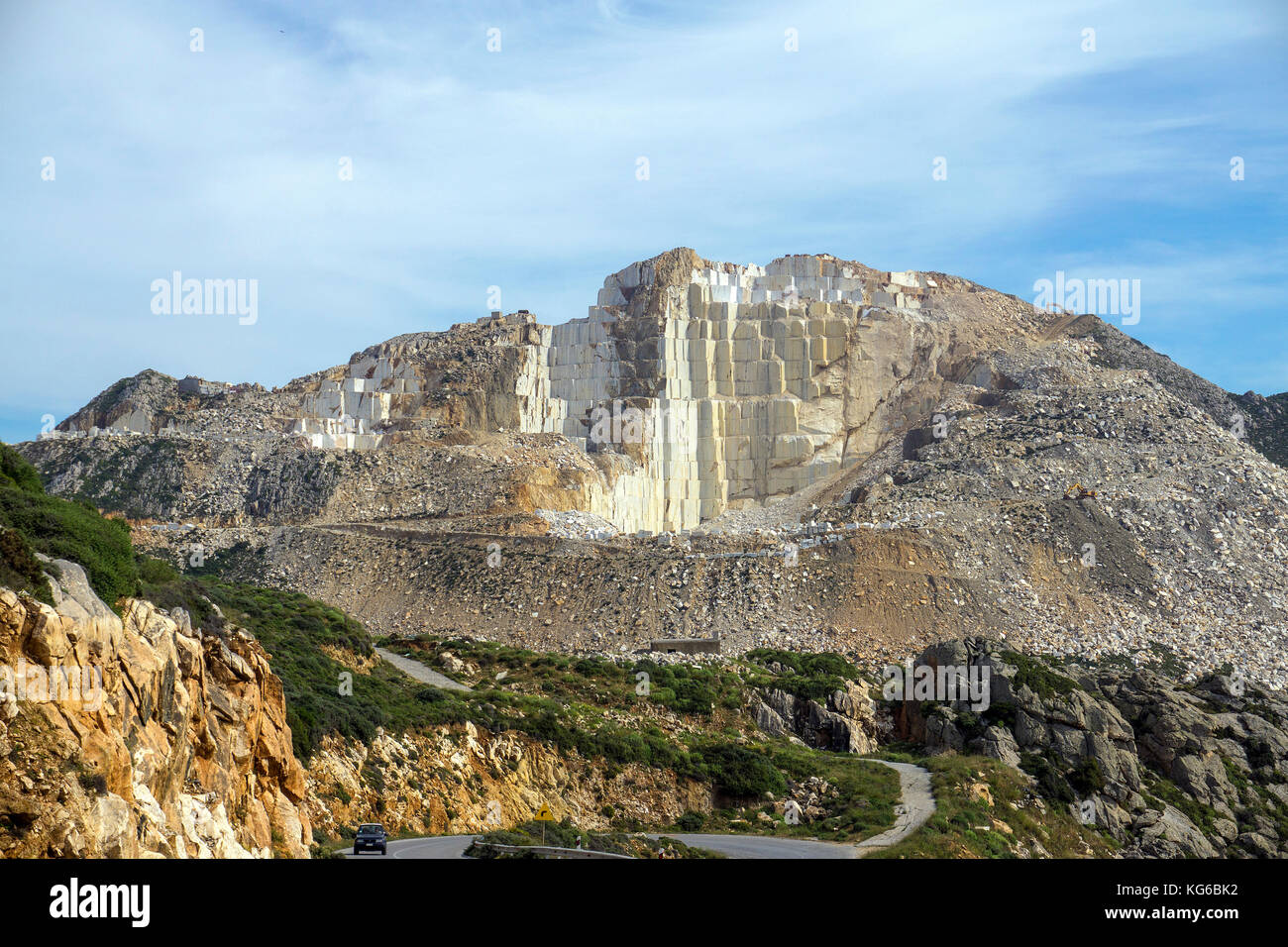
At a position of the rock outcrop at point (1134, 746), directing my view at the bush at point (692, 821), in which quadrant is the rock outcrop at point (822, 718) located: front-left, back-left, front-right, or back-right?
front-right

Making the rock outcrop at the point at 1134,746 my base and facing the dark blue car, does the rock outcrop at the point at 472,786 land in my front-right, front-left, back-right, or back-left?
front-right

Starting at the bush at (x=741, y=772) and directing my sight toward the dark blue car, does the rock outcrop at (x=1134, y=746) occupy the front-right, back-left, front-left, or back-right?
back-left

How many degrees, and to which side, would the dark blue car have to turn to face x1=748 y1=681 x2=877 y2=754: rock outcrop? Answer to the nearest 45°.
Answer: approximately 135° to its left

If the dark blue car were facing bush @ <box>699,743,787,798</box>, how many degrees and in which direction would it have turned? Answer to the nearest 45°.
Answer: approximately 135° to its left

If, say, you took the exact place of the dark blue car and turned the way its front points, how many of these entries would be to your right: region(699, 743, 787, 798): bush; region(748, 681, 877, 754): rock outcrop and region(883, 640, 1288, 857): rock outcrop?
0

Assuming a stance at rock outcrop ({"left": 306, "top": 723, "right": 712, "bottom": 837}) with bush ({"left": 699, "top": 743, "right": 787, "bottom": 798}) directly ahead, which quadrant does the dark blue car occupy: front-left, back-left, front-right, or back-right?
back-right

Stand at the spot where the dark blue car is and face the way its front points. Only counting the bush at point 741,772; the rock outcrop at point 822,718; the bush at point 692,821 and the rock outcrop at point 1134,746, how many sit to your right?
0

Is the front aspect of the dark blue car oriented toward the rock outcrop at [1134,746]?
no

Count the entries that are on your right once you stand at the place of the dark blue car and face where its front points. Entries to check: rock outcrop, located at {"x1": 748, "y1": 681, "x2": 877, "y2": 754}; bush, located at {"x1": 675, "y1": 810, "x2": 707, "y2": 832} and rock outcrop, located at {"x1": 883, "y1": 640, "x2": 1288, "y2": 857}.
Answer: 0

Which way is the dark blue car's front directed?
toward the camera

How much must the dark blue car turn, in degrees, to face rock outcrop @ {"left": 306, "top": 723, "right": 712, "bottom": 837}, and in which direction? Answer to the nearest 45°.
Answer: approximately 180°

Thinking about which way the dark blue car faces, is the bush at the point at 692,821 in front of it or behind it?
behind

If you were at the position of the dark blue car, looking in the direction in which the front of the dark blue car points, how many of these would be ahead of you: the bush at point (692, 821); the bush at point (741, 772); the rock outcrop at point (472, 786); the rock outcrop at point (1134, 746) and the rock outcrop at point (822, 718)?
0
